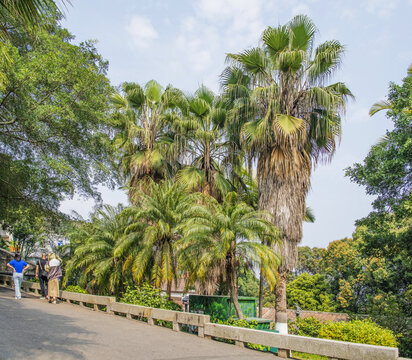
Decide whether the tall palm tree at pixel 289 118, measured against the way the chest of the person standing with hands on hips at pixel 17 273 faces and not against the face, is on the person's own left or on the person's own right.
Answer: on the person's own right

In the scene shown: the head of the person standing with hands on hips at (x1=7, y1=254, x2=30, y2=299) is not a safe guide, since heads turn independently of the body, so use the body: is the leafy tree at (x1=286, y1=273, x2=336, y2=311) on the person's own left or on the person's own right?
on the person's own right

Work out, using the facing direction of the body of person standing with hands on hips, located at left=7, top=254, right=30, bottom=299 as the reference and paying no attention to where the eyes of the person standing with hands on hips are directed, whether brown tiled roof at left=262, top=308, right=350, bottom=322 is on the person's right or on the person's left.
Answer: on the person's right

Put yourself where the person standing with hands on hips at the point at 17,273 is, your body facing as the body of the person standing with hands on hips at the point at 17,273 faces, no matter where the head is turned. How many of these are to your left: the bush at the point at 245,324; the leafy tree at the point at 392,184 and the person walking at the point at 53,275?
0

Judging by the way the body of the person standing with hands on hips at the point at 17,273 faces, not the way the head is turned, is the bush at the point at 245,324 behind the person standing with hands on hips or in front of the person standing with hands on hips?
behind

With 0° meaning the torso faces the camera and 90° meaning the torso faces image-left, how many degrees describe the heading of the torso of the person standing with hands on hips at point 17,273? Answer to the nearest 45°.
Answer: approximately 180°

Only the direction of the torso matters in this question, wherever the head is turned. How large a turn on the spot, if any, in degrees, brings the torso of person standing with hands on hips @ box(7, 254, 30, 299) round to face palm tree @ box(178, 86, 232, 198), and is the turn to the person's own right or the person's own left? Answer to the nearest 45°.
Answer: approximately 90° to the person's own right

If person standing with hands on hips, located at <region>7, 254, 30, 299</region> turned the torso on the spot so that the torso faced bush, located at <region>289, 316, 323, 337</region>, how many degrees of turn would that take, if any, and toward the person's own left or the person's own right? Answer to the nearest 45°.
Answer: approximately 90° to the person's own right

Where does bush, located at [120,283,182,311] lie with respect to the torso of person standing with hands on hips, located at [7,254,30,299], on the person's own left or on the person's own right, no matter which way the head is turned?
on the person's own right

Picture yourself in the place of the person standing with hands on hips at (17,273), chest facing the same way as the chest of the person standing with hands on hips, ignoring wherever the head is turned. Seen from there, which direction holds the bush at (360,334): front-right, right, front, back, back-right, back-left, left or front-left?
back-right

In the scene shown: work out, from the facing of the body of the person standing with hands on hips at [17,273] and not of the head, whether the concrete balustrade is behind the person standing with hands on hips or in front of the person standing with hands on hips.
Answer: behind
